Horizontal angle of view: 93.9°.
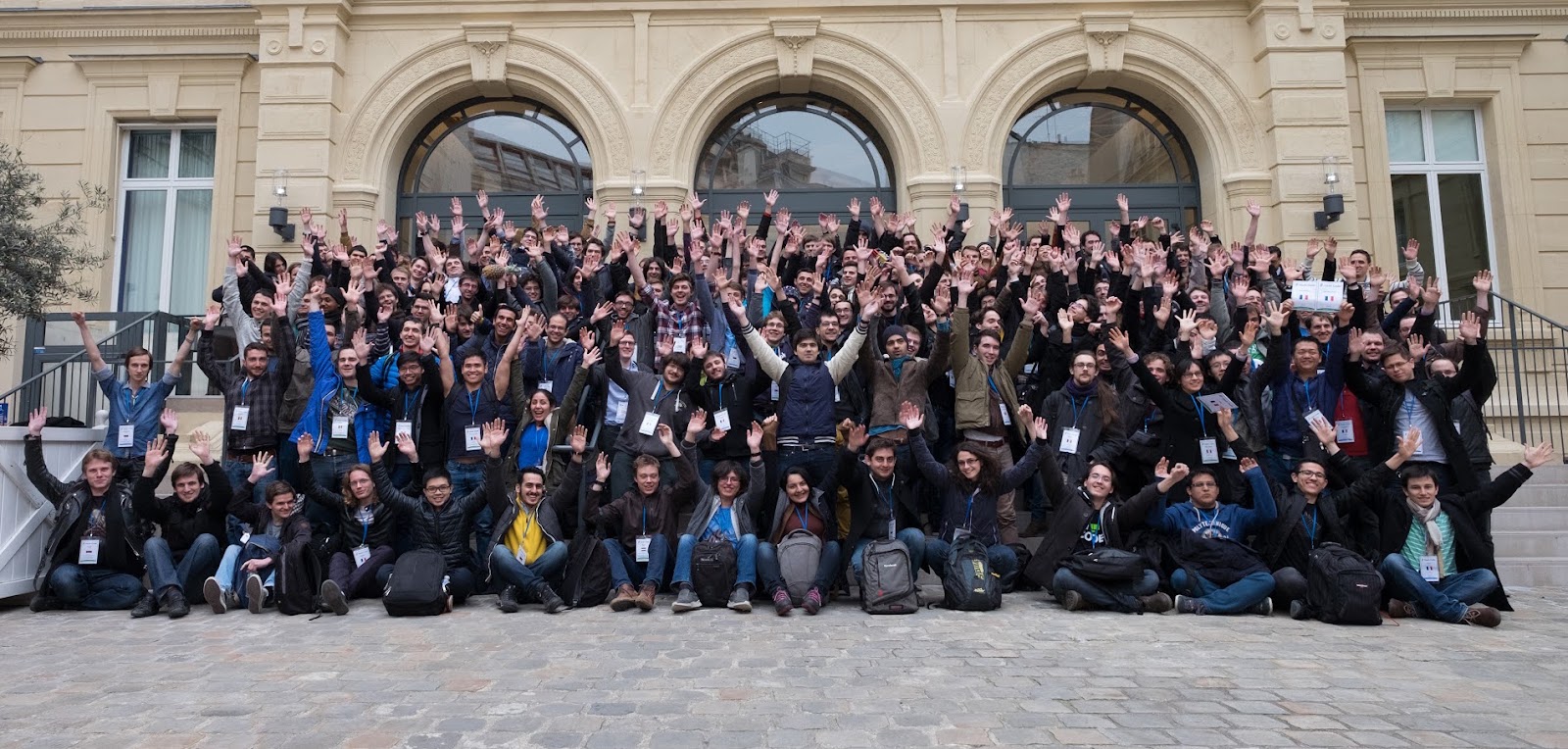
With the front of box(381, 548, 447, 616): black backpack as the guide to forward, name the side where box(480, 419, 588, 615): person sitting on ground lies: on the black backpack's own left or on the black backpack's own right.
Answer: on the black backpack's own left

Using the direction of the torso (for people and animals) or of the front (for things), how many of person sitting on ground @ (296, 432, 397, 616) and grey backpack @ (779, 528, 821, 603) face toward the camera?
2

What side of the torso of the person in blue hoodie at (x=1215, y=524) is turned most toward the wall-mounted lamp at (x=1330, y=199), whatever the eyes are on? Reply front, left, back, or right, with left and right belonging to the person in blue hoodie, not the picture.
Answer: back

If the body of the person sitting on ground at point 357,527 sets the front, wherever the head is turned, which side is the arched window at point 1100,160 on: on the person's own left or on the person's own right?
on the person's own left

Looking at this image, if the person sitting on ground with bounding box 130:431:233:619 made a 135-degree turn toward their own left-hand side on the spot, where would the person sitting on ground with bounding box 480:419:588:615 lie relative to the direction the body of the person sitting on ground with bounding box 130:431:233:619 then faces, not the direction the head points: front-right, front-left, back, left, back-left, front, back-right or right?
right

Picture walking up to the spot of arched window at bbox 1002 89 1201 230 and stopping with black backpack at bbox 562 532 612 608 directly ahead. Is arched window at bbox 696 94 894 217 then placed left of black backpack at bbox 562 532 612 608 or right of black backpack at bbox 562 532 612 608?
right

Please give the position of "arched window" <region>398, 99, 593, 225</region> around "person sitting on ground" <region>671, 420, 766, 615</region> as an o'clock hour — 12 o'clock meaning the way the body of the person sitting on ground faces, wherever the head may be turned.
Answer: The arched window is roughly at 5 o'clock from the person sitting on ground.

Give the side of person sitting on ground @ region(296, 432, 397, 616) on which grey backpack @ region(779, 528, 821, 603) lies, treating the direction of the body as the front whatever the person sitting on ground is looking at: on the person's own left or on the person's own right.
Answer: on the person's own left

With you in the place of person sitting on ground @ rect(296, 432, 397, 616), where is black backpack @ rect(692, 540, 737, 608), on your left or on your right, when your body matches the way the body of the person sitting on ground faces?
on your left

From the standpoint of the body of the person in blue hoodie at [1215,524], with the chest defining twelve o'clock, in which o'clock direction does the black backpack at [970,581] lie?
The black backpack is roughly at 2 o'clock from the person in blue hoodie.

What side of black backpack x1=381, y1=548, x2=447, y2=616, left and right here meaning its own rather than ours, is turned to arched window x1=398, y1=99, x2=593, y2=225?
back
